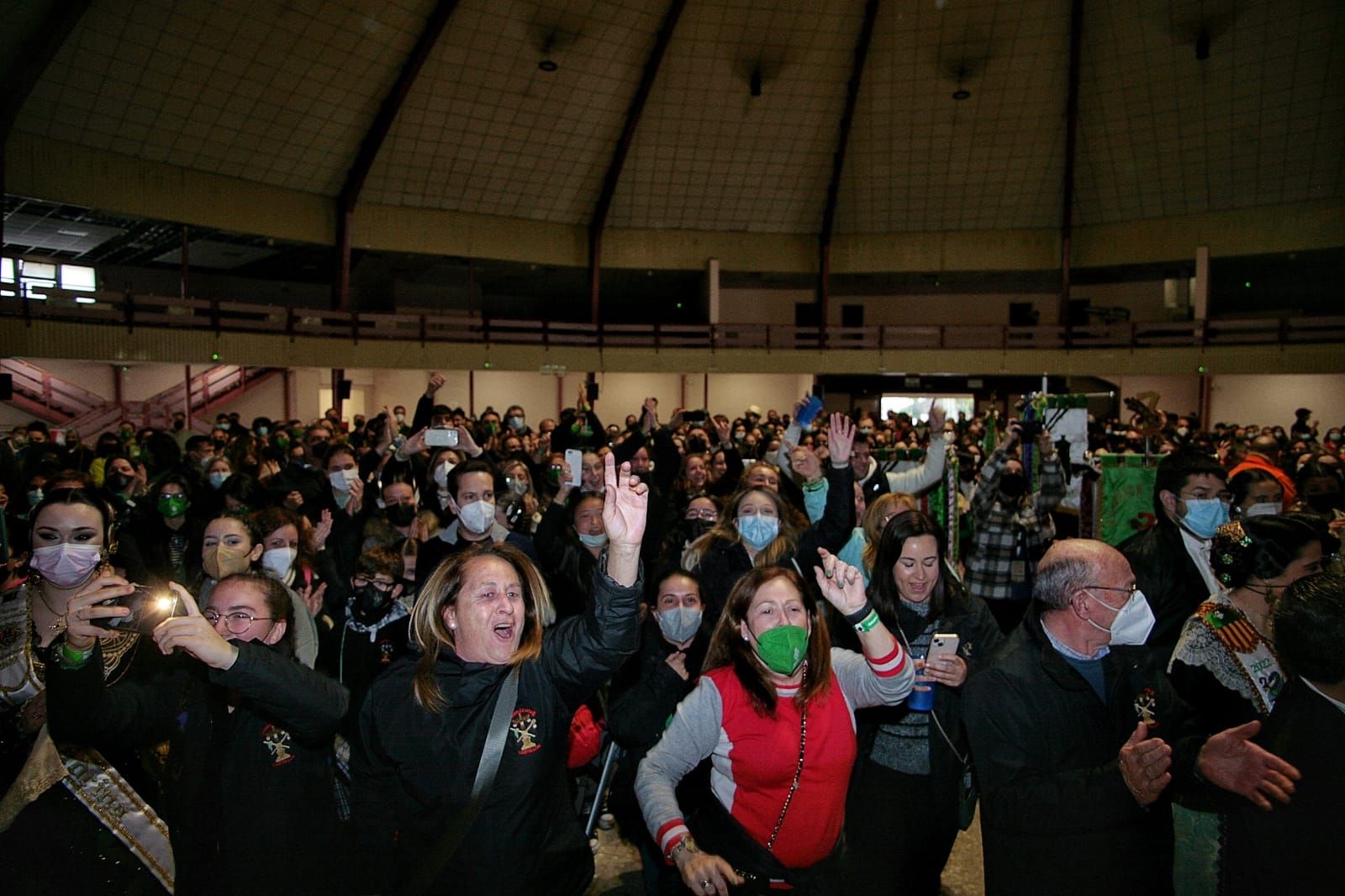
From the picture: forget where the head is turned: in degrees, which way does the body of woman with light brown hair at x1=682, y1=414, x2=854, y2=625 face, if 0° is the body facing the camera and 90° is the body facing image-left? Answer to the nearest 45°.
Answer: approximately 0°

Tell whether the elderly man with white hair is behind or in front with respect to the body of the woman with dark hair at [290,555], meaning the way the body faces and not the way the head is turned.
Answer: in front

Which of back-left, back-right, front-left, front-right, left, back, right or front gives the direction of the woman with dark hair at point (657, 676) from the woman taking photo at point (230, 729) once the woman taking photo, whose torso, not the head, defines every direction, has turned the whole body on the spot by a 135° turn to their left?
front

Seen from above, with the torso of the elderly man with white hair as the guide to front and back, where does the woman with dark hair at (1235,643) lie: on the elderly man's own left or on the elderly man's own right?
on the elderly man's own left

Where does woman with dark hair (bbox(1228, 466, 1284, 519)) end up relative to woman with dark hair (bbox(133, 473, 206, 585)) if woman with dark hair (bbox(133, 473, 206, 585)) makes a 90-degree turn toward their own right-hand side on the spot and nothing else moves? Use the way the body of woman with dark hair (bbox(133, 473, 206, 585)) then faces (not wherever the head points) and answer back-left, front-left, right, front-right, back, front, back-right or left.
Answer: back-left

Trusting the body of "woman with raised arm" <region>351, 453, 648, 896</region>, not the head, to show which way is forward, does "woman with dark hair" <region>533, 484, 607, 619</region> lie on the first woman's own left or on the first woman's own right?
on the first woman's own left

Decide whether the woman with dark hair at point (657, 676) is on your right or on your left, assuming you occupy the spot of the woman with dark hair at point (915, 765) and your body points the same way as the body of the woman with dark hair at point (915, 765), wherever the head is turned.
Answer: on your right

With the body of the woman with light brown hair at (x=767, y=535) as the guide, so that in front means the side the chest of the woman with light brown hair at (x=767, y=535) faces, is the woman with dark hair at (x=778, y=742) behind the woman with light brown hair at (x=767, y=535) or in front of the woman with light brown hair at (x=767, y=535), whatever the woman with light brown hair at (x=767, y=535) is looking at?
in front

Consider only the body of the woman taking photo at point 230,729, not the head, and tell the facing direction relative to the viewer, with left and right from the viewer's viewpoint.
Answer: facing the viewer and to the left of the viewer
